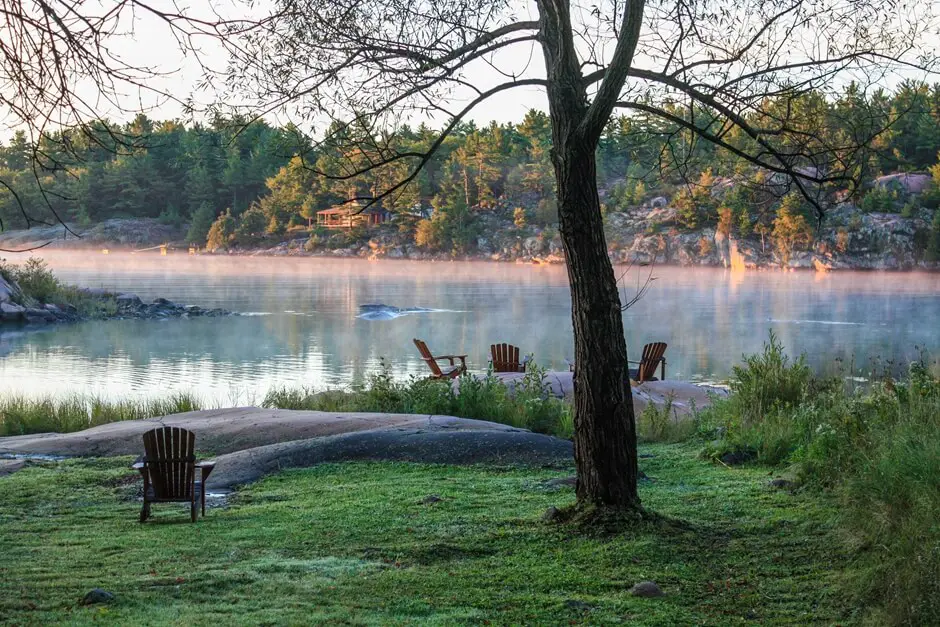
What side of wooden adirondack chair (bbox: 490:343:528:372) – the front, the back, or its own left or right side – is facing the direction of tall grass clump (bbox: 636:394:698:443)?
back

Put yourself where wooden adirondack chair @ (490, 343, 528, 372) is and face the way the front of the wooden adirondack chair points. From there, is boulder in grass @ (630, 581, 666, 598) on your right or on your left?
on your right

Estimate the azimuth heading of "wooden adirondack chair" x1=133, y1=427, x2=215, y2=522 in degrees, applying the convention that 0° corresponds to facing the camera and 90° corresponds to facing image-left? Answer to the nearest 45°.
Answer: approximately 180°

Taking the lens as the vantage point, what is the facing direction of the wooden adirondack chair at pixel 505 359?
facing away from the viewer and to the right of the viewer

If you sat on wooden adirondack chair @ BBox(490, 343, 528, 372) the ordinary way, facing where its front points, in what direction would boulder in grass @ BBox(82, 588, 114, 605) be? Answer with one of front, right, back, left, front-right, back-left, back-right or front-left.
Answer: back-right

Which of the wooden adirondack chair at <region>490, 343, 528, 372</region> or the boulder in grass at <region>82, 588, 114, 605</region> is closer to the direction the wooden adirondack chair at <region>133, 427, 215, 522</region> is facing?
the wooden adirondack chair

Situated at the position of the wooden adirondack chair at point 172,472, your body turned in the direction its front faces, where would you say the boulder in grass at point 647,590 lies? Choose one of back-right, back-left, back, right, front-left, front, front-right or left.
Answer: back-right

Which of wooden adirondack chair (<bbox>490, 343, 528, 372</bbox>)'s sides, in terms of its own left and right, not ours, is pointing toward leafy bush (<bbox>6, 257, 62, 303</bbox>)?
left

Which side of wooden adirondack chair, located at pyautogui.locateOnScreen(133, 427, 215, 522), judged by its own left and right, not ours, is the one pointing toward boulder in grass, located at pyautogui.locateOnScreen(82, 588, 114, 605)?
back

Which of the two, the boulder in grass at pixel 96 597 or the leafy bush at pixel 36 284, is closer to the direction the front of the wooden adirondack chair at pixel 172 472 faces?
the leafy bush
